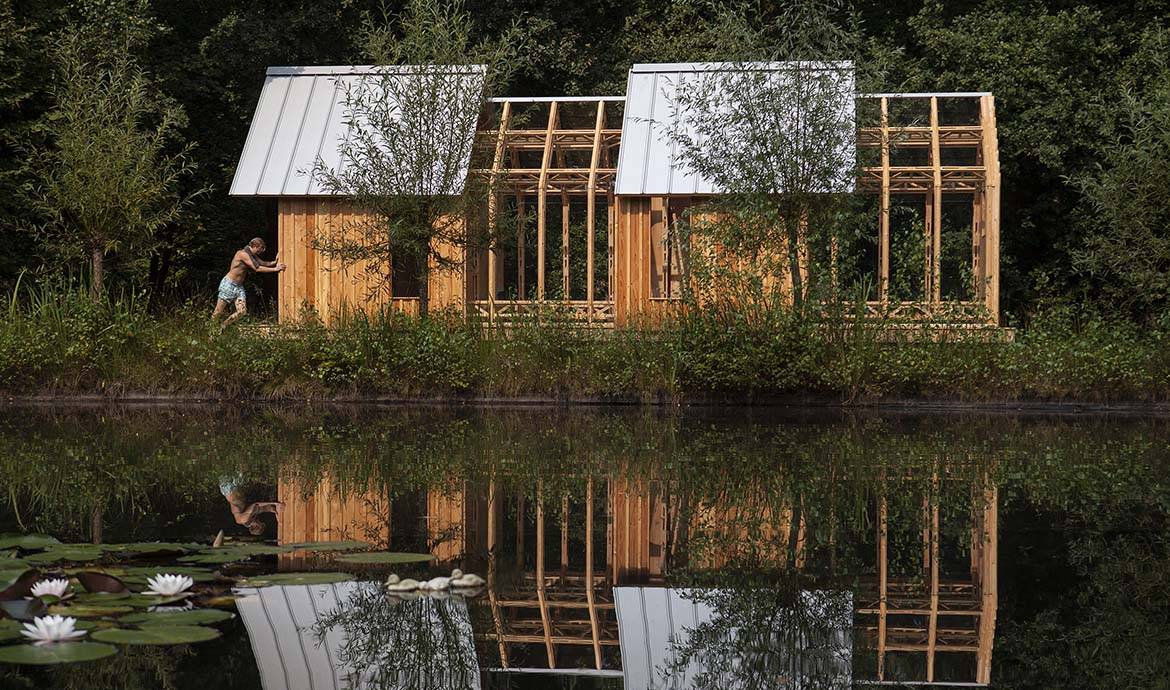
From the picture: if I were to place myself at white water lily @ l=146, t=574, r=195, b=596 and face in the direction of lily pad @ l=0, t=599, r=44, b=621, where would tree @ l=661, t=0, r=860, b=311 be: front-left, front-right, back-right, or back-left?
back-right

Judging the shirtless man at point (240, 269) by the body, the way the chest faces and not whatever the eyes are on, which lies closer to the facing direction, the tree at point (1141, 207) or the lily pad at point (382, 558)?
the tree

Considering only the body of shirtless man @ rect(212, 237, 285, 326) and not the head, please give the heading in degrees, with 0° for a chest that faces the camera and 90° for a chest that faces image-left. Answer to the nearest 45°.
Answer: approximately 270°

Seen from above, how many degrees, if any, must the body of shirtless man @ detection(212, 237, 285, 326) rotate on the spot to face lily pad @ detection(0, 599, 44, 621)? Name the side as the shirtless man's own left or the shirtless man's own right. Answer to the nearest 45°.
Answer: approximately 90° to the shirtless man's own right

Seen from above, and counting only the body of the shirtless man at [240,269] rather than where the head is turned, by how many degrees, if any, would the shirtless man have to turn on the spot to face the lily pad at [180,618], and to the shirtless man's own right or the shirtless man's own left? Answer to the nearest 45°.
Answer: approximately 90° to the shirtless man's own right

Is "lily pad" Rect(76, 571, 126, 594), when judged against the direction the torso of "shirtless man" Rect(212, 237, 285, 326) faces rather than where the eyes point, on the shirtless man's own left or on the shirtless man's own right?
on the shirtless man's own right

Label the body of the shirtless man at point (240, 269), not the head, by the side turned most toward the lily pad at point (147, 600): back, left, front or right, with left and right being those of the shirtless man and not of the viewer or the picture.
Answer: right

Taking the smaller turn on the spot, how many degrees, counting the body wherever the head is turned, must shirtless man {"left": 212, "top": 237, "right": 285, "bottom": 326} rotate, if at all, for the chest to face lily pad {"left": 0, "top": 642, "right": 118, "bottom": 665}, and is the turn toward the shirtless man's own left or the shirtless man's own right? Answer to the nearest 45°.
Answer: approximately 90° to the shirtless man's own right

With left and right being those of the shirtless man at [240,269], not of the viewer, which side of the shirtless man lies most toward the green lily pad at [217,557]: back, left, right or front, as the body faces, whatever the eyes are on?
right
